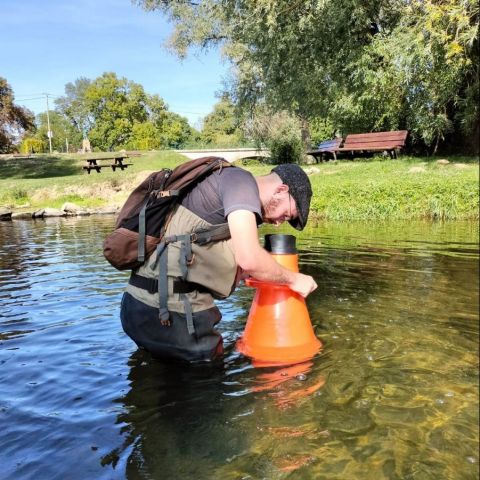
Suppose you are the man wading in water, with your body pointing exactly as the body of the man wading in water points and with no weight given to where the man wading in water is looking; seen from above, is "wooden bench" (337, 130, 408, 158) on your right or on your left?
on your left

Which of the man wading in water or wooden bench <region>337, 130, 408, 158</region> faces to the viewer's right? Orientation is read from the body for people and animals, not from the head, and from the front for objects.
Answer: the man wading in water

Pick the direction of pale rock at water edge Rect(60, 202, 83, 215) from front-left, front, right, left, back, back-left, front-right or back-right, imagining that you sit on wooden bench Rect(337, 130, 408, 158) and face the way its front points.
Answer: front-right

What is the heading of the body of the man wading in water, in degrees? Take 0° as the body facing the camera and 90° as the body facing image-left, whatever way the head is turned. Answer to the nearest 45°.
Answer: approximately 270°

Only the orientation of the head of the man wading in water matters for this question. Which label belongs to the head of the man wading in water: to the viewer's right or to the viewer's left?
to the viewer's right

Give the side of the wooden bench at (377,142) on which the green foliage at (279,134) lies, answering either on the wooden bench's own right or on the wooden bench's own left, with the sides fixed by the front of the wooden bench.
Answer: on the wooden bench's own right

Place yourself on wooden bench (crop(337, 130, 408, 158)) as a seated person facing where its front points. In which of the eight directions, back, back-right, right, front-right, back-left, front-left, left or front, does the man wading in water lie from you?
front-left

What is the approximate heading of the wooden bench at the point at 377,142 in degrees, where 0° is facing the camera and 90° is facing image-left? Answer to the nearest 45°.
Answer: approximately 45°

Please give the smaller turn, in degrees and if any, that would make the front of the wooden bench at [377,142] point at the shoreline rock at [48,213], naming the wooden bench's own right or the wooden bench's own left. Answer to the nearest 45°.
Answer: approximately 45° to the wooden bench's own right

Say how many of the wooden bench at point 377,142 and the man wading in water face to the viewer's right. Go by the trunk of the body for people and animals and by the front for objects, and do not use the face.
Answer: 1

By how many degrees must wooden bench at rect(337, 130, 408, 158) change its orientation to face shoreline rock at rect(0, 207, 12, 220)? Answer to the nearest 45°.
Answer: approximately 45° to its right
